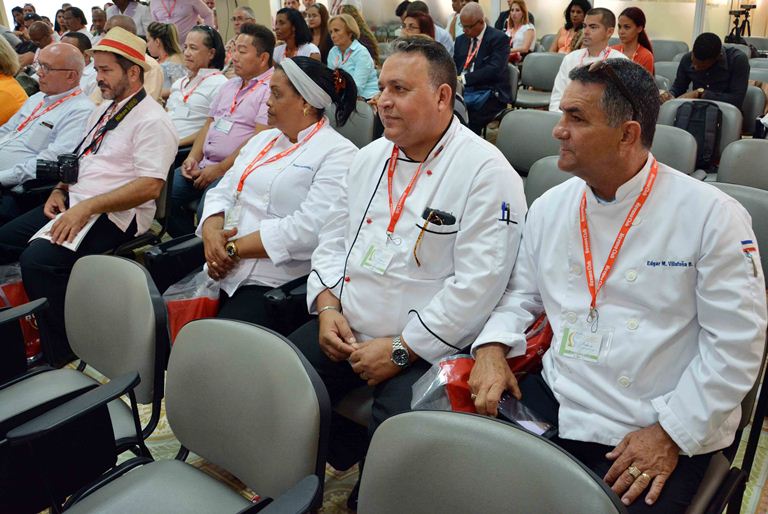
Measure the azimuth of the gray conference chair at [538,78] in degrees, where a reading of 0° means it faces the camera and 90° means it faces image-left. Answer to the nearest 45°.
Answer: approximately 45°

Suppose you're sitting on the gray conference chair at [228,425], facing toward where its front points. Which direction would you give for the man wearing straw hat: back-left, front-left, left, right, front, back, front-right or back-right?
back-right

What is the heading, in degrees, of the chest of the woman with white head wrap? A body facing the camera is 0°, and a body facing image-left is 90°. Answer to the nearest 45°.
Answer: approximately 45°

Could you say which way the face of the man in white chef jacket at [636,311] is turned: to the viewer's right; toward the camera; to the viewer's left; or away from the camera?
to the viewer's left

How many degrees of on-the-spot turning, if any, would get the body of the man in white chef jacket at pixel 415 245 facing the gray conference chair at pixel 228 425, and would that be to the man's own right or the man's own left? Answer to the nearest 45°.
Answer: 0° — they already face it

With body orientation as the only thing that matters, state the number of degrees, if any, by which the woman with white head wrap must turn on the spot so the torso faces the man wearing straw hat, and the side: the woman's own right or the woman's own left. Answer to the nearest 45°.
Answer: approximately 90° to the woman's own right

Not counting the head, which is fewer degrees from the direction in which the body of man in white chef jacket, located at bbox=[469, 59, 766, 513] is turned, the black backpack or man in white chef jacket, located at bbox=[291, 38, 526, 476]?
the man in white chef jacket

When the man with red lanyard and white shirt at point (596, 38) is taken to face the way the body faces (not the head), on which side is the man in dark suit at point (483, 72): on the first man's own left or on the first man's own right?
on the first man's own right

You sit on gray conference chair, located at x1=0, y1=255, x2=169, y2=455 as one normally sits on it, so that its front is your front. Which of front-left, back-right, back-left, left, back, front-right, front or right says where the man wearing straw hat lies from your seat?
back-right

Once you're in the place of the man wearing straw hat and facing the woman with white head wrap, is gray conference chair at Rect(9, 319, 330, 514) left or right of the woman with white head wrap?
right
